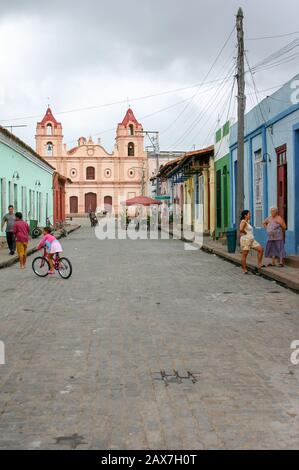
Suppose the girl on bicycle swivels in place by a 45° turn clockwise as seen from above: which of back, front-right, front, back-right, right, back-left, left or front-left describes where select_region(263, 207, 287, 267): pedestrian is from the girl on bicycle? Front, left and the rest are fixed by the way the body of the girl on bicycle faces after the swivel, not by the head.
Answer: back-right

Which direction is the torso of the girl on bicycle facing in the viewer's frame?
to the viewer's left

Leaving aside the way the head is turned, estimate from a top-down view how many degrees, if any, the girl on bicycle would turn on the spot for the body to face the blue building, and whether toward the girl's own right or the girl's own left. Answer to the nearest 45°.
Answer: approximately 135° to the girl's own right

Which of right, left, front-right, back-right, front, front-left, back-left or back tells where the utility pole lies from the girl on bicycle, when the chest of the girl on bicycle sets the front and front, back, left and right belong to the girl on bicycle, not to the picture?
back-right

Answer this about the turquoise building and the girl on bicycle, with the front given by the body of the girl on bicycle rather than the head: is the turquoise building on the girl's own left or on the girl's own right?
on the girl's own right
